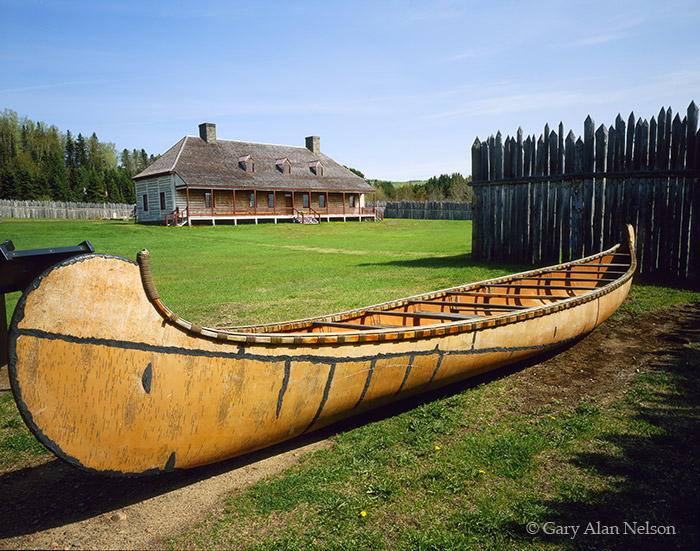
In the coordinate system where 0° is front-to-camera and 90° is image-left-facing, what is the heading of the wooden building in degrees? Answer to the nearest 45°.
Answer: approximately 315°

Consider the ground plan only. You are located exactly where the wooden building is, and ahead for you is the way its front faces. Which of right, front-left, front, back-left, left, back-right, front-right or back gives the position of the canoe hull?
front-right
